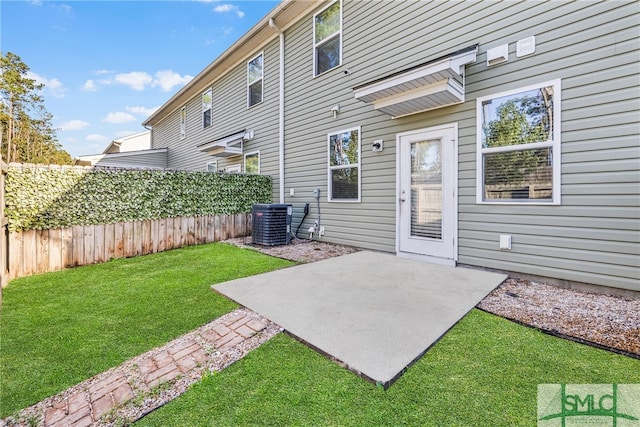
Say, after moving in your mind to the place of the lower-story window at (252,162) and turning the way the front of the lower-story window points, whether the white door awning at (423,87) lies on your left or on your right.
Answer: on your left

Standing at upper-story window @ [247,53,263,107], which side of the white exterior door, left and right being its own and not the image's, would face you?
right

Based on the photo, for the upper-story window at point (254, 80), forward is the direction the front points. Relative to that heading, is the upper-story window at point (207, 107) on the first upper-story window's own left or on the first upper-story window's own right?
on the first upper-story window's own right

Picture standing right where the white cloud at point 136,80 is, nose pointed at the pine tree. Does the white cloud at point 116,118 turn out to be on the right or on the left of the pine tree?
right

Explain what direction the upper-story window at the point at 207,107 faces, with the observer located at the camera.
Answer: facing to the left of the viewer

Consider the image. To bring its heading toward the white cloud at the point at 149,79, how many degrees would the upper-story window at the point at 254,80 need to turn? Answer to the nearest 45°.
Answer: approximately 90° to its right

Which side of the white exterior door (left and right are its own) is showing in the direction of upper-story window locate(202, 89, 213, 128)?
right

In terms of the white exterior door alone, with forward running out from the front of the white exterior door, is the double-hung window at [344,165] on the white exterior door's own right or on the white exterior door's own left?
on the white exterior door's own right

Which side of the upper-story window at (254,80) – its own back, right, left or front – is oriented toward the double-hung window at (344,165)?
left
